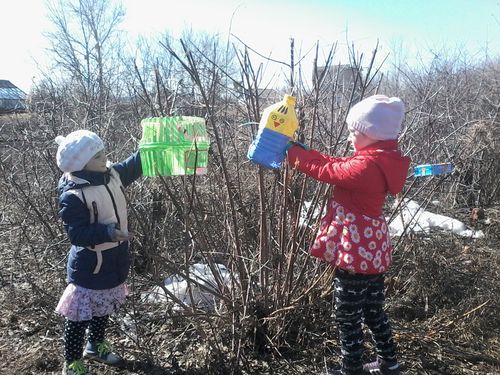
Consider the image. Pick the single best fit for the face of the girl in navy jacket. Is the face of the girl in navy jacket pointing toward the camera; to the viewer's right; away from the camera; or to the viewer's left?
to the viewer's right

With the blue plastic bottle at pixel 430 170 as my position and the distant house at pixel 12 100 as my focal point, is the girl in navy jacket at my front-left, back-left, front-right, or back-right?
front-left

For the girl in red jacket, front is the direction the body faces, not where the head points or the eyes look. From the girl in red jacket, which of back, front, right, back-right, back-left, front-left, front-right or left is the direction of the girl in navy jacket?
front

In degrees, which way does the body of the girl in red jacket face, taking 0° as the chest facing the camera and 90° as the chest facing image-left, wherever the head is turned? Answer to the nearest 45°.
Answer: approximately 90°

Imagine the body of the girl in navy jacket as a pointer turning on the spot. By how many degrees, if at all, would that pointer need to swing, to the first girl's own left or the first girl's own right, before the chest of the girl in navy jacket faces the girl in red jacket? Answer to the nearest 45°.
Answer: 0° — they already face them

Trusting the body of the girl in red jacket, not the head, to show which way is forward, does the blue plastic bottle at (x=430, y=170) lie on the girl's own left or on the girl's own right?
on the girl's own right

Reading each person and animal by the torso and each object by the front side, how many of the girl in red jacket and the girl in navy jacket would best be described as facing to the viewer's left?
1

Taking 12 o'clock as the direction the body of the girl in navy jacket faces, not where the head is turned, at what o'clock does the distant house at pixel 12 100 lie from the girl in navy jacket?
The distant house is roughly at 7 o'clock from the girl in navy jacket.

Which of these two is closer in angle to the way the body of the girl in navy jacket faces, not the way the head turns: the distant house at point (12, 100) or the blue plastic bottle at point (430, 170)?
the blue plastic bottle

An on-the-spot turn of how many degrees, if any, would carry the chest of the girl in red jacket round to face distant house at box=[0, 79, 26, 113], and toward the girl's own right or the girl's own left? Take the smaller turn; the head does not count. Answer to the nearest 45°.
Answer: approximately 45° to the girl's own right

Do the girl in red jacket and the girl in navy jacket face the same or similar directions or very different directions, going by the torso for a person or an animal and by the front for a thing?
very different directions

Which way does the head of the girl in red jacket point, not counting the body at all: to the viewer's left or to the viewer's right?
to the viewer's left
